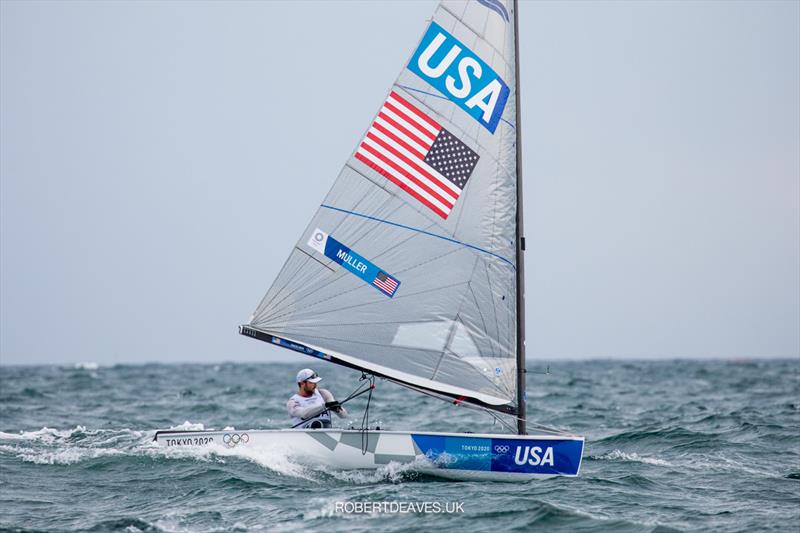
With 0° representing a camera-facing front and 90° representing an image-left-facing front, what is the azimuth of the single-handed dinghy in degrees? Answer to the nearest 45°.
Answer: approximately 270°

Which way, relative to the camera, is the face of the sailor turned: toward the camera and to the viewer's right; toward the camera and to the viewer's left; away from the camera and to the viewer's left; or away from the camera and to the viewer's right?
toward the camera and to the viewer's right
